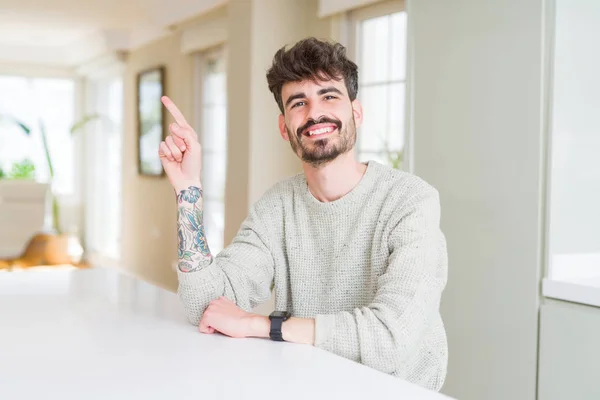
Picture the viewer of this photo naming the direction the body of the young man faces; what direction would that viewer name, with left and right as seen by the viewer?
facing the viewer and to the left of the viewer

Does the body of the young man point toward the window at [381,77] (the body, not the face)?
no

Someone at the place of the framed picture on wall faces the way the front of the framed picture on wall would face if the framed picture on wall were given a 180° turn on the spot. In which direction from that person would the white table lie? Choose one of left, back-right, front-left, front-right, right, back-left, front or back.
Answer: back-right

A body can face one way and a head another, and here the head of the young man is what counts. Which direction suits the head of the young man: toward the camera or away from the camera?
toward the camera

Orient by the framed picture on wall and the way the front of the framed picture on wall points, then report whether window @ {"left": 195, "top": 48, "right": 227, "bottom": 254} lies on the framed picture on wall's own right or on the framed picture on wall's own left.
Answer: on the framed picture on wall's own left

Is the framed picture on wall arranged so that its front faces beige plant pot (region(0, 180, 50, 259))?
no

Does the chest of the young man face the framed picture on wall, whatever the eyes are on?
no

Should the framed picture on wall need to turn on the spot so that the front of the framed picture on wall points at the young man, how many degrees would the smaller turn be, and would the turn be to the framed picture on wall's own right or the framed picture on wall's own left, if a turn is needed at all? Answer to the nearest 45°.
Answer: approximately 45° to the framed picture on wall's own left

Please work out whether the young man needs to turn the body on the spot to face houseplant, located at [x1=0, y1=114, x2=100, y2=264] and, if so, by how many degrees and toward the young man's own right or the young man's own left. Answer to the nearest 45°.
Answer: approximately 90° to the young man's own right

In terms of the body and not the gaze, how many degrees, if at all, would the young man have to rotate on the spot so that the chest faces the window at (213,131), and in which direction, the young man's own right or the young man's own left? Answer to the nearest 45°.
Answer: approximately 135° to the young man's own right

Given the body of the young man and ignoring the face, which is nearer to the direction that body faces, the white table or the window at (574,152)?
the white table
